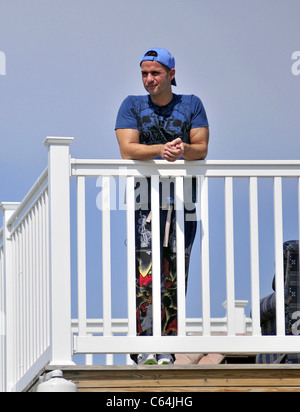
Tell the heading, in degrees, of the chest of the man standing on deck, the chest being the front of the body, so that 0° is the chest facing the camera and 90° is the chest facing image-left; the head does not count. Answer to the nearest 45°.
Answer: approximately 0°
